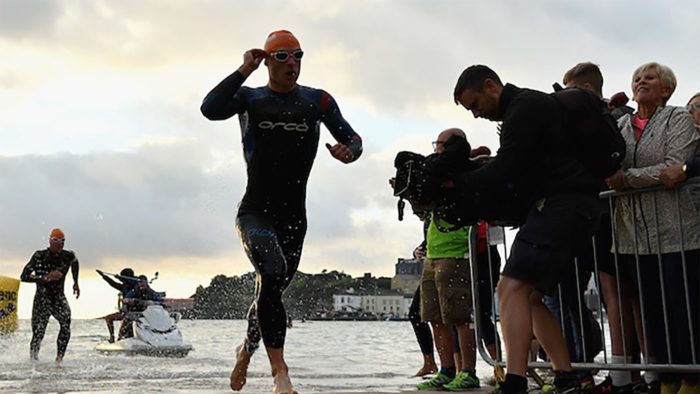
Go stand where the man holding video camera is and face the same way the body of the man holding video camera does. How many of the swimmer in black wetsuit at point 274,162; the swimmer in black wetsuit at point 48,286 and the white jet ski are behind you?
0

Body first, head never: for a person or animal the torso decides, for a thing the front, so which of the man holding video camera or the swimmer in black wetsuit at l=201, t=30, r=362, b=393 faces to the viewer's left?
the man holding video camera

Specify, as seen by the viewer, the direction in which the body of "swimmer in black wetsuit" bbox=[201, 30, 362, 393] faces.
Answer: toward the camera

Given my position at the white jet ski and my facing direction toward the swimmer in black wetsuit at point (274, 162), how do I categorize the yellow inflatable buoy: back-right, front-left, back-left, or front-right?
back-right

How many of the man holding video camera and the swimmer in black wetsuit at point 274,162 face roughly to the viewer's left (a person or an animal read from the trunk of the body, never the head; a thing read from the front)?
1

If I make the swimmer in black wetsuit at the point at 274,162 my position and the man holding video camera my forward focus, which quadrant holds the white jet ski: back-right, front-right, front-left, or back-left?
back-left

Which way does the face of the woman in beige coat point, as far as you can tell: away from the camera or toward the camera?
toward the camera

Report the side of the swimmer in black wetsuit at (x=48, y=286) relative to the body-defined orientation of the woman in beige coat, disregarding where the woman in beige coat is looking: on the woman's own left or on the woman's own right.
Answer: on the woman's own right

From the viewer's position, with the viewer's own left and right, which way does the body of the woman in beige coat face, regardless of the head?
facing the viewer and to the left of the viewer

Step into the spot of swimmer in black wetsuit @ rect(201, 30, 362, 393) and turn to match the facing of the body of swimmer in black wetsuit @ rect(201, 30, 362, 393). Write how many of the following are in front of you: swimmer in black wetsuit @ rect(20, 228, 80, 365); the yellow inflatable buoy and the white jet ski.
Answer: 0

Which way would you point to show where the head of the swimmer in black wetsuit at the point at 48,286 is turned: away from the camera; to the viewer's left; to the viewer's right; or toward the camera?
toward the camera

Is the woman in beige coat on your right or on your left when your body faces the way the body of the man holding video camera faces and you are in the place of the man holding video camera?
on your right

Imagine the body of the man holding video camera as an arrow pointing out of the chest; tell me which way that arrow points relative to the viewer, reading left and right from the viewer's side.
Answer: facing to the left of the viewer

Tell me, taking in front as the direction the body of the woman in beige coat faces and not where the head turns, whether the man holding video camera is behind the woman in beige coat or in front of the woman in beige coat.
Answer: in front

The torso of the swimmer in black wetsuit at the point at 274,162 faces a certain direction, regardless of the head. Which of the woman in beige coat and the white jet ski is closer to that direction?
the woman in beige coat

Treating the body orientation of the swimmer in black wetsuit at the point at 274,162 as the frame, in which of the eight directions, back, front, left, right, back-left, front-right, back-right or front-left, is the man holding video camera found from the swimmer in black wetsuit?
front-left

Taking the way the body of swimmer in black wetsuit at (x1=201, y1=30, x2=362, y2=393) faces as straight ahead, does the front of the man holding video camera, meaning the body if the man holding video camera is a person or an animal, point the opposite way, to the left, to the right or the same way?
to the right
